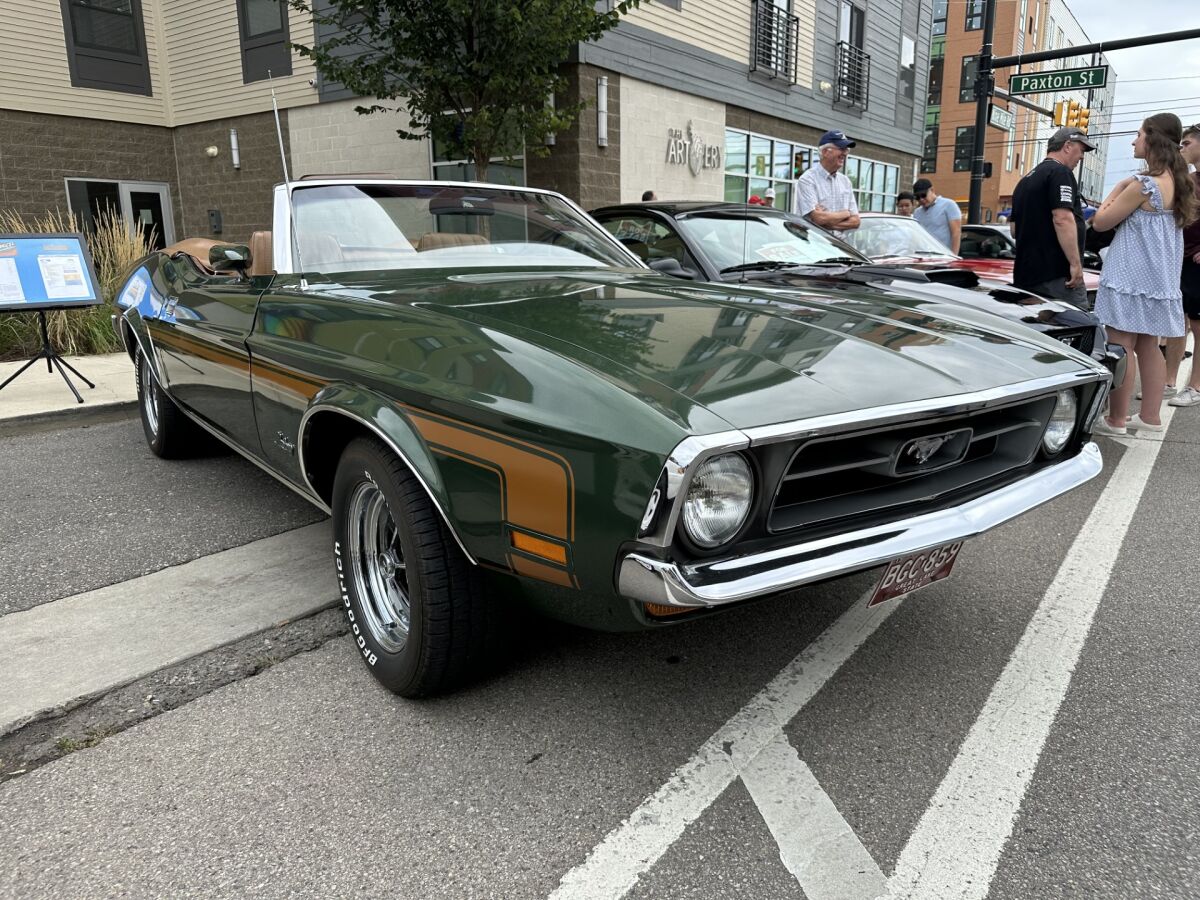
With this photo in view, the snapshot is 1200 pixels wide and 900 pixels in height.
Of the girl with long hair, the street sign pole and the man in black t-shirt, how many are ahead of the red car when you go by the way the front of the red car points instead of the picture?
2

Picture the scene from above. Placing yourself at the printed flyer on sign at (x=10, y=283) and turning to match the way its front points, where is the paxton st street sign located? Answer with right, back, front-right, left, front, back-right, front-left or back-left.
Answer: left

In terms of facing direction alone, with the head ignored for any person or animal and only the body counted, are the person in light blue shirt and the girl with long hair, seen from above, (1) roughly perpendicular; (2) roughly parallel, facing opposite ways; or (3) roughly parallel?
roughly perpendicular

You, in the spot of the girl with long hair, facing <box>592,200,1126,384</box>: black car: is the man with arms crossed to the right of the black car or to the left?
right

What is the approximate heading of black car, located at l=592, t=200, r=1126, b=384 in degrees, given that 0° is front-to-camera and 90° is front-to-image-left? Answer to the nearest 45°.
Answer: approximately 315°

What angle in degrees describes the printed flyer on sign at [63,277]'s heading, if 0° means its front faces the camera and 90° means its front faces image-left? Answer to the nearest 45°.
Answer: approximately 0°

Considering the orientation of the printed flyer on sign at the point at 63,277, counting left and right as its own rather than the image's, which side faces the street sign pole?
left

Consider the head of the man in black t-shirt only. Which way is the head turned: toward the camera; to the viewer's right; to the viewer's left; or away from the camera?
to the viewer's right

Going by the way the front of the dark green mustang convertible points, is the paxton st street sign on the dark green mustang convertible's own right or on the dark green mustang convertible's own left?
on the dark green mustang convertible's own left

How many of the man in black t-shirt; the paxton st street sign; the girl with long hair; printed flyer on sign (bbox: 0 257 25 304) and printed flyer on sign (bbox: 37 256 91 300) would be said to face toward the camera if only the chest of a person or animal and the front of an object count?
3

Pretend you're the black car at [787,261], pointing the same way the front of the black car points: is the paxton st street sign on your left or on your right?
on your left

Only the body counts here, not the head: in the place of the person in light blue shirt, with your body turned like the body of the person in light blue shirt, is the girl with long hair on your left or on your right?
on your left

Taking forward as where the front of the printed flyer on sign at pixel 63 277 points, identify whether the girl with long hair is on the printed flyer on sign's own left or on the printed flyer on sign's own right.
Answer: on the printed flyer on sign's own left
